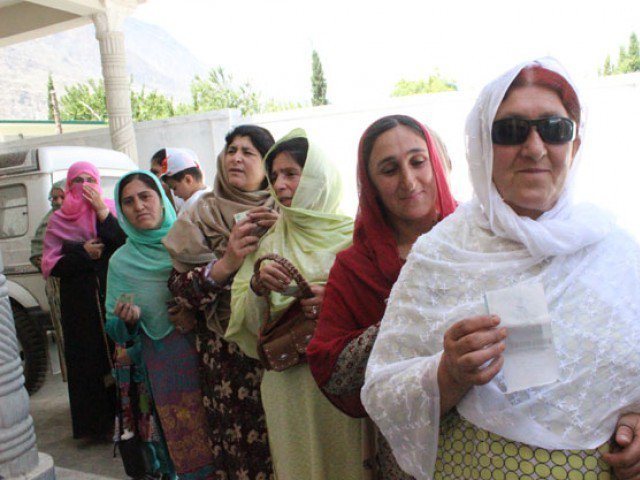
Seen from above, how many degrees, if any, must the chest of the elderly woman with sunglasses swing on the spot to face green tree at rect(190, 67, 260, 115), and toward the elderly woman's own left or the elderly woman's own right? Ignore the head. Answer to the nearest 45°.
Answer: approximately 135° to the elderly woman's own right

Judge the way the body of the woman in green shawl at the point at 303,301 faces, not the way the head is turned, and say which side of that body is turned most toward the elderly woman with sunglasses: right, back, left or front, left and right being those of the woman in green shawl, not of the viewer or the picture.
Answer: left

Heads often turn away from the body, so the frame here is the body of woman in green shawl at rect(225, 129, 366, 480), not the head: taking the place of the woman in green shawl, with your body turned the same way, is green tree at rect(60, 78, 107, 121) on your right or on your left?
on your right

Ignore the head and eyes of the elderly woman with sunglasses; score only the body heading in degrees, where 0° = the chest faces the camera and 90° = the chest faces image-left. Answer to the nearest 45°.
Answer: approximately 0°

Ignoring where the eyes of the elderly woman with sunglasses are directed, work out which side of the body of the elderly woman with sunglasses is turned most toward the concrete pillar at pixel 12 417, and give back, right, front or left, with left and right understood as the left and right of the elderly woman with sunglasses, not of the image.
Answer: right

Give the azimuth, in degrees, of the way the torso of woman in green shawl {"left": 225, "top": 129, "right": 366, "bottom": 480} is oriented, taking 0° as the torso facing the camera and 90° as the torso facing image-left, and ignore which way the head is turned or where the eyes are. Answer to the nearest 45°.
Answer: approximately 45°
